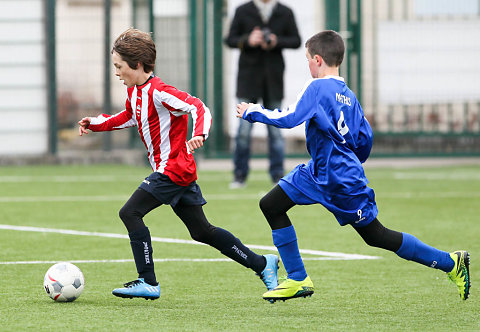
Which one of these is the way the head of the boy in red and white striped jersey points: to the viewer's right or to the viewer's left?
to the viewer's left

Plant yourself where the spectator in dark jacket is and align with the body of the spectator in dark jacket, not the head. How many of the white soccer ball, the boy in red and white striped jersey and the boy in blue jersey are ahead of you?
3

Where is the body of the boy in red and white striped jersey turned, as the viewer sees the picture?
to the viewer's left

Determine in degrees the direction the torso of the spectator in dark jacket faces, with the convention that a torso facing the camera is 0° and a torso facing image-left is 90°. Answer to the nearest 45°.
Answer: approximately 0°

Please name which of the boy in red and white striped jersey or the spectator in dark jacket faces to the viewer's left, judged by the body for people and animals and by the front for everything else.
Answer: the boy in red and white striped jersey

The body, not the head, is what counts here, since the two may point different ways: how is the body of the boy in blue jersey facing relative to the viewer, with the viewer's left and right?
facing away from the viewer and to the left of the viewer

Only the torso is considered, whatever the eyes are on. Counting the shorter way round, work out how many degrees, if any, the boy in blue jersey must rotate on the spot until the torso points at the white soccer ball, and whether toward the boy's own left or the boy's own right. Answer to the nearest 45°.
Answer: approximately 45° to the boy's own left

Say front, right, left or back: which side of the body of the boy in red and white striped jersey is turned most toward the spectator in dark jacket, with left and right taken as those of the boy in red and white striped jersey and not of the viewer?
right

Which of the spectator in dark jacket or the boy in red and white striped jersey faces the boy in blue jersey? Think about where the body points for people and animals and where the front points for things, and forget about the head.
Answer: the spectator in dark jacket

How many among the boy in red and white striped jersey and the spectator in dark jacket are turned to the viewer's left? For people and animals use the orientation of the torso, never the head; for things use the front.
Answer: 1

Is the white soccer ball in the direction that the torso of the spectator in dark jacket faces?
yes
